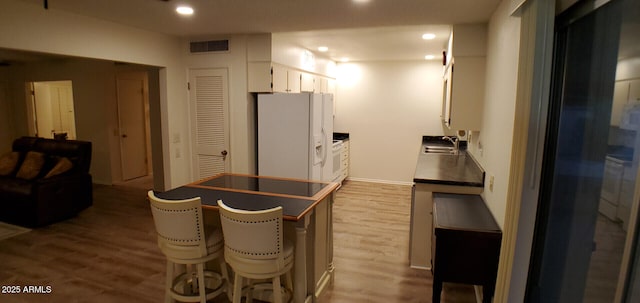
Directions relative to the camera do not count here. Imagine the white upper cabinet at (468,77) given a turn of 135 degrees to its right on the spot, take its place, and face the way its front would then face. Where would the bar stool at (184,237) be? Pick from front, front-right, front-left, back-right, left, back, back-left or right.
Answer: back

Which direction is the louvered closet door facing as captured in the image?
toward the camera

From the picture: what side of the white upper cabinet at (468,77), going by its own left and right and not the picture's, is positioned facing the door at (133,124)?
front

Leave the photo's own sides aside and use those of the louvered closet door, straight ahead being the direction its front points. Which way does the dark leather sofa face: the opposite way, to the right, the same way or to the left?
the same way

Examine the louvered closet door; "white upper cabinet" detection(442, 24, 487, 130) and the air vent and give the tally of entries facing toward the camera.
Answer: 2

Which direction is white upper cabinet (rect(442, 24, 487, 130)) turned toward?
to the viewer's left

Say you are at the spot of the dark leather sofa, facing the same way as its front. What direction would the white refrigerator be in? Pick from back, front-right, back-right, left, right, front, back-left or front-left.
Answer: left

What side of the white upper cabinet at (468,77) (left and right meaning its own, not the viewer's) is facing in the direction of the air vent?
front

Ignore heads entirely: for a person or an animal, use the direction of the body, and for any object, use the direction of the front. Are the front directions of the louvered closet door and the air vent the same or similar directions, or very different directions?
same or similar directions

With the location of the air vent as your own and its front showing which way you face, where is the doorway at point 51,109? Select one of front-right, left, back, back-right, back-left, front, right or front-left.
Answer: back-right

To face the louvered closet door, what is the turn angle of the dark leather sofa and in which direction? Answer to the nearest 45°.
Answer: approximately 90° to its left

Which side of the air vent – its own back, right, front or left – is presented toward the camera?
front

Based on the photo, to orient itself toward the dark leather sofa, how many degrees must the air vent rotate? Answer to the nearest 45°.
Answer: approximately 90° to its right

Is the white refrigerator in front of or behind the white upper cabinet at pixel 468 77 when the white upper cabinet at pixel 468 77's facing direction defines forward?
in front

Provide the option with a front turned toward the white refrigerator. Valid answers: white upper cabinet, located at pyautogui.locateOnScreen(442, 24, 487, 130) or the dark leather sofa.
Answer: the white upper cabinet

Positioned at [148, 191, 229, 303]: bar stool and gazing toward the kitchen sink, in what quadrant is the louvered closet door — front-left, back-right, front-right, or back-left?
front-left

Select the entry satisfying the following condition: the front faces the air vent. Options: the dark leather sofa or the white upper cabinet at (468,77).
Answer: the white upper cabinet

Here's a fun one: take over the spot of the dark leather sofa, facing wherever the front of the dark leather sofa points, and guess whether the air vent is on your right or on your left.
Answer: on your left

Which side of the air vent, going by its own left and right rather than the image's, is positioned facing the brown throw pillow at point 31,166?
right
